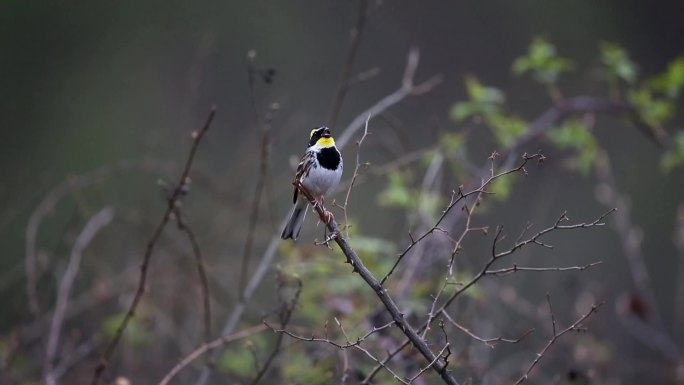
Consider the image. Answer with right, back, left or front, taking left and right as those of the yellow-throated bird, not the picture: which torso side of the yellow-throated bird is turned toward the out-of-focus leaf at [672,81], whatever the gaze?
left

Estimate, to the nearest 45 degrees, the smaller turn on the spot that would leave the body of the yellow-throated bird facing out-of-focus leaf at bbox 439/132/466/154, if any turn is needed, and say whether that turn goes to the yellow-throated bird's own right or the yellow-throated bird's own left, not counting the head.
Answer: approximately 90° to the yellow-throated bird's own left

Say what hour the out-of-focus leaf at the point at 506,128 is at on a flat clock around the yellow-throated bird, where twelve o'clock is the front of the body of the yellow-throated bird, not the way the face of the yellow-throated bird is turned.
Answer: The out-of-focus leaf is roughly at 9 o'clock from the yellow-throated bird.

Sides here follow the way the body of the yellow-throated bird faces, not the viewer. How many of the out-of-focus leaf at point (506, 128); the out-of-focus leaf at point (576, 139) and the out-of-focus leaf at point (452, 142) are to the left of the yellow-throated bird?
3

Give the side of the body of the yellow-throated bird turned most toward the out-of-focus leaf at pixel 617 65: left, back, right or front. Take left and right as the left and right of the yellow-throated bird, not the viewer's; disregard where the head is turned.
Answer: left

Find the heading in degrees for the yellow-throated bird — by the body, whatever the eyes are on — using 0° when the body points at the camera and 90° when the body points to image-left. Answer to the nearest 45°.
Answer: approximately 315°

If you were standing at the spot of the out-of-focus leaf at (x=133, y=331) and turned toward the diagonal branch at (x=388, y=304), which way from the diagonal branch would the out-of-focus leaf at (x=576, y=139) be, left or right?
left
